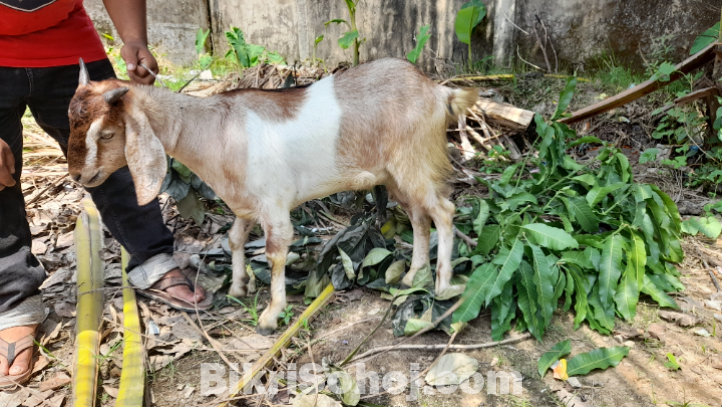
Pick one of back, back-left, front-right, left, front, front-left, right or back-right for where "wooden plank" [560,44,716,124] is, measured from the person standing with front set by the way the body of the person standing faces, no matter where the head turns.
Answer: left

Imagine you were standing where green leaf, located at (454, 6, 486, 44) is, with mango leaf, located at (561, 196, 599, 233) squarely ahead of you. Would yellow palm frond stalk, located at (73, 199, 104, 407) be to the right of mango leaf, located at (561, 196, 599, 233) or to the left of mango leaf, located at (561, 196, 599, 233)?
right

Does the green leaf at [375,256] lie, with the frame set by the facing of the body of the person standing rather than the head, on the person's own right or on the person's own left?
on the person's own left

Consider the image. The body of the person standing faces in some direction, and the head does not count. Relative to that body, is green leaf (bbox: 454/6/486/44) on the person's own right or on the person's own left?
on the person's own left

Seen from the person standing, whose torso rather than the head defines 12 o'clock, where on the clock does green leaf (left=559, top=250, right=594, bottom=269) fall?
The green leaf is roughly at 10 o'clock from the person standing.

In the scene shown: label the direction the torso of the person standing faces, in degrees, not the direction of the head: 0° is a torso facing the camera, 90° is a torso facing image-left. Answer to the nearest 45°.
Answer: approximately 0°

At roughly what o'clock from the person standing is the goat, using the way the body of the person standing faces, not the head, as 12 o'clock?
The goat is roughly at 10 o'clock from the person standing.

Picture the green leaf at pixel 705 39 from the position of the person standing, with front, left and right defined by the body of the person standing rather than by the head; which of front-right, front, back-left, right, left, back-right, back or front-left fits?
left

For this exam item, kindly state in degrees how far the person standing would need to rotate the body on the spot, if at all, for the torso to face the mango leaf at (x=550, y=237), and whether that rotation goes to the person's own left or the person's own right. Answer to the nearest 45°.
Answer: approximately 45° to the person's own left
